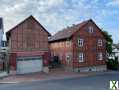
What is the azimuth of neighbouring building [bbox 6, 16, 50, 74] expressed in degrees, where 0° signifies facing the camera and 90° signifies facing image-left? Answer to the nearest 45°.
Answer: approximately 0°

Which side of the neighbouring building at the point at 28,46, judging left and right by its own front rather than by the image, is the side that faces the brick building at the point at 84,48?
left
